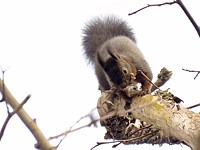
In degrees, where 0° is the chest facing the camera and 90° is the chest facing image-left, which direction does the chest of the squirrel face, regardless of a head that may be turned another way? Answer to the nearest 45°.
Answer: approximately 0°
